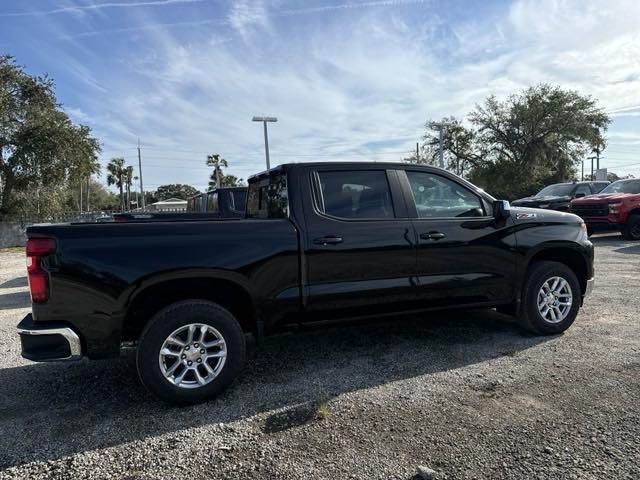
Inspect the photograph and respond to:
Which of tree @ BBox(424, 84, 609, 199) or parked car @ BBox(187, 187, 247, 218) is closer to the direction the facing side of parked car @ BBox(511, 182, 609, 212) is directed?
the parked car

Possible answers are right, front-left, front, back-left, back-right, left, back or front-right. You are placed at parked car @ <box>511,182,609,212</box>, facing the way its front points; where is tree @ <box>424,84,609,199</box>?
back-right

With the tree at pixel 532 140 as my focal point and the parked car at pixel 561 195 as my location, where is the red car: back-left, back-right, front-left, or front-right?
back-right

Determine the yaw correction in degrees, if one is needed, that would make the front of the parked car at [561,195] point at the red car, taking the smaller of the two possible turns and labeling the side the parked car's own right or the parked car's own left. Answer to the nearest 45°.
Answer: approximately 90° to the parked car's own left

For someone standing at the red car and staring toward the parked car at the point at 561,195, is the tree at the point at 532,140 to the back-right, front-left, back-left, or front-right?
front-right

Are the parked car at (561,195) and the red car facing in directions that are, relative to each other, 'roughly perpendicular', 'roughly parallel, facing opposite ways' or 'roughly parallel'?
roughly parallel

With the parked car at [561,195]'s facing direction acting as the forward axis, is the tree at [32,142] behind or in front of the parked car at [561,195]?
in front

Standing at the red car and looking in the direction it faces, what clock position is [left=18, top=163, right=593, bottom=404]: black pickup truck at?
The black pickup truck is roughly at 11 o'clock from the red car.

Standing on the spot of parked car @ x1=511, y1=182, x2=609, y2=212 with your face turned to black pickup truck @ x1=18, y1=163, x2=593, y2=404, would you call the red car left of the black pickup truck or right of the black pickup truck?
left

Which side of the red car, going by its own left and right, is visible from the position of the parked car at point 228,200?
front

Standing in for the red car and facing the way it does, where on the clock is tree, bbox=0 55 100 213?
The tree is roughly at 1 o'clock from the red car.

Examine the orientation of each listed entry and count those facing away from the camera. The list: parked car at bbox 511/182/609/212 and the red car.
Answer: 0

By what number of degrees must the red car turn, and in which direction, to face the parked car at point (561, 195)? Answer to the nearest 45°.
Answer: approximately 90° to its right

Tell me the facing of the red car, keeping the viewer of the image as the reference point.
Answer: facing the viewer and to the left of the viewer

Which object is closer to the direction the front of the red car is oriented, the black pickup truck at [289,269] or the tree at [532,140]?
the black pickup truck
